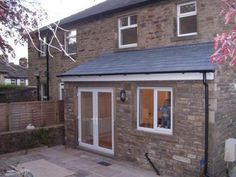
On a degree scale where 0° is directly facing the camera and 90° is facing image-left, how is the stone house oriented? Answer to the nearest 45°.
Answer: approximately 45°

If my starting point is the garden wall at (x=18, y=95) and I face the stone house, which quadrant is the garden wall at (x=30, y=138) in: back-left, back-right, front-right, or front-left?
front-right

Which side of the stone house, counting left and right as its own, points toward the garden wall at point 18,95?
right

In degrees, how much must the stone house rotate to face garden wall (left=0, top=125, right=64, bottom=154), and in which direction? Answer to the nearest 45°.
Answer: approximately 45° to its right

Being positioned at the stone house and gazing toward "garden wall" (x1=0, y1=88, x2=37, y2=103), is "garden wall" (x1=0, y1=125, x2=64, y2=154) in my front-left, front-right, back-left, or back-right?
front-left
